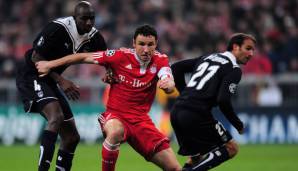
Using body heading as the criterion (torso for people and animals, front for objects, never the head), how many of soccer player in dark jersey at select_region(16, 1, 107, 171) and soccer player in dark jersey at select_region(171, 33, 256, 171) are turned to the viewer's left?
0

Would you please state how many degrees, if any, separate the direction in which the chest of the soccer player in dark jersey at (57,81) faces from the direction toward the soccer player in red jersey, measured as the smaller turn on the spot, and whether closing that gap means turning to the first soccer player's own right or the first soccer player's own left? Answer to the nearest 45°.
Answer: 0° — they already face them

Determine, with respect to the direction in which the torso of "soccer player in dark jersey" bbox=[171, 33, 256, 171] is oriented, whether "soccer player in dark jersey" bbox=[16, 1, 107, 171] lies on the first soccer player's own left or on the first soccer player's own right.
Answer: on the first soccer player's own left

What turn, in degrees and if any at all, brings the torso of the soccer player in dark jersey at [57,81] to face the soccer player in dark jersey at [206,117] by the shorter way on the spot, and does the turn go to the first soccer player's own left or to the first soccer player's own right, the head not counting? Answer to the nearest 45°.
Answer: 0° — they already face them
